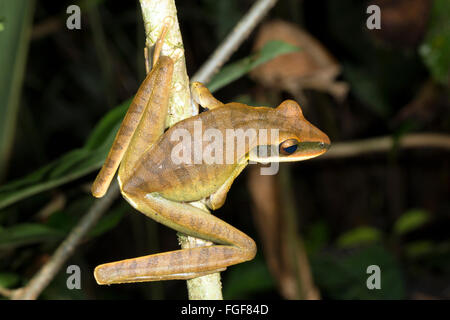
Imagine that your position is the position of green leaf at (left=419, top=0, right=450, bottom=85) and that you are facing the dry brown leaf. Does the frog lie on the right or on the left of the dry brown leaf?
left

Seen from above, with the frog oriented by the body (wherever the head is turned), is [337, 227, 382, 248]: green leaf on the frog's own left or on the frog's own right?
on the frog's own left

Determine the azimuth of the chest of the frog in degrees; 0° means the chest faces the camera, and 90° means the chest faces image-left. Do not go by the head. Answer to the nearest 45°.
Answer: approximately 270°

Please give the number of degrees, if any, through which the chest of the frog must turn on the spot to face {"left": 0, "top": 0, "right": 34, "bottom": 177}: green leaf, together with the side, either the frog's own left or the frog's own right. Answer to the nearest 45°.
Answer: approximately 135° to the frog's own left
